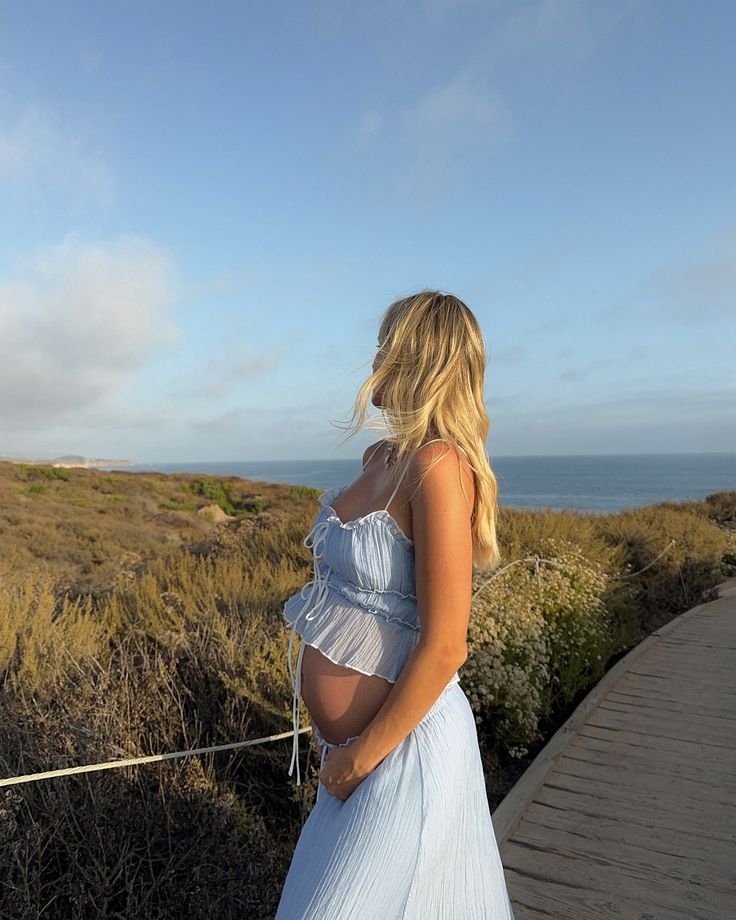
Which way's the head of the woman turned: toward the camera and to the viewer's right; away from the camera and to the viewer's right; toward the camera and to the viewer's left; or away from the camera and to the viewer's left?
away from the camera and to the viewer's left

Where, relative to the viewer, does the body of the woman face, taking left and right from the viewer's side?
facing to the left of the viewer
